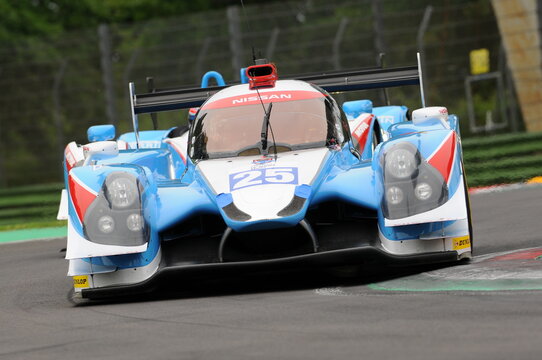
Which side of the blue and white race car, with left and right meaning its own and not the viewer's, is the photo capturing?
front

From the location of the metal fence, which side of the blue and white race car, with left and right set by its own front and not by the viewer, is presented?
back
